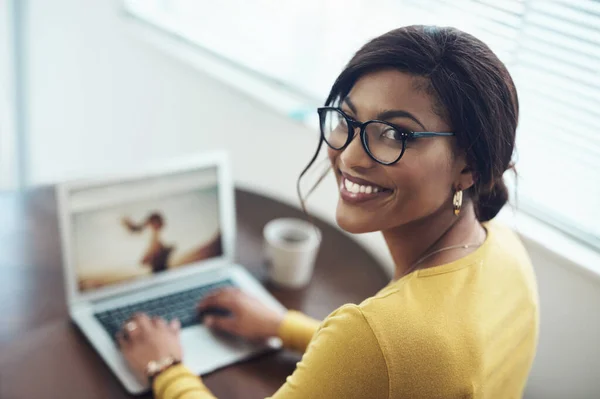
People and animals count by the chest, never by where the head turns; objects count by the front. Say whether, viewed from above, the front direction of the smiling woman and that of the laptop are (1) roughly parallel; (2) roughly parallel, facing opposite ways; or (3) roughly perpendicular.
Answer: roughly parallel, facing opposite ways

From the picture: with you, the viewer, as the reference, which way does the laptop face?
facing the viewer and to the right of the viewer

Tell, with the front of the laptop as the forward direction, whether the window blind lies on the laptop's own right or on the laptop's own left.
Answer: on the laptop's own left

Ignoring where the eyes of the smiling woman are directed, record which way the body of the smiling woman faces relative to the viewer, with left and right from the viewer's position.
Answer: facing away from the viewer and to the left of the viewer

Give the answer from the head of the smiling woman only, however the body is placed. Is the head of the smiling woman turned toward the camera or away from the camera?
toward the camera
